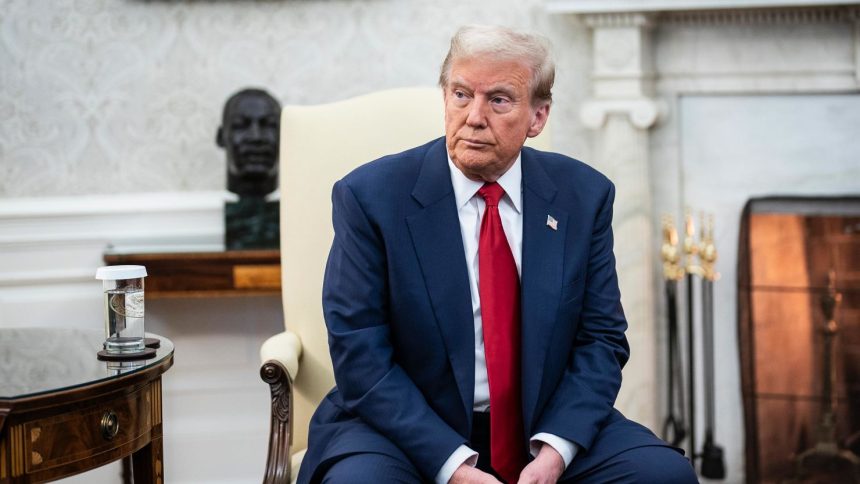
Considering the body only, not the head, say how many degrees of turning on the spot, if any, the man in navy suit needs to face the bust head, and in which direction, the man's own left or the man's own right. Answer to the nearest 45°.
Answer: approximately 135° to the man's own right

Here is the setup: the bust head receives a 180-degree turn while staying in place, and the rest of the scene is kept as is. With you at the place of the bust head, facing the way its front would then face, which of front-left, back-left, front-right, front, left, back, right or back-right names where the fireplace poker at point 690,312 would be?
right

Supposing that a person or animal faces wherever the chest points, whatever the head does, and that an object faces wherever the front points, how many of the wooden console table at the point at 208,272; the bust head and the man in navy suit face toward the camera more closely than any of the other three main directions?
3

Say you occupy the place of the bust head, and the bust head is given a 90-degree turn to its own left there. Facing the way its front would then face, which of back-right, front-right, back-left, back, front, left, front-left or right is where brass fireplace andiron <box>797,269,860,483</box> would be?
front

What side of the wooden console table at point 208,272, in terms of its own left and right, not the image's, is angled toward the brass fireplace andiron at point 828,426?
left

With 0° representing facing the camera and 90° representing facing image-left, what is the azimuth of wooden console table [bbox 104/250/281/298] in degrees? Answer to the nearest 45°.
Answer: approximately 0°

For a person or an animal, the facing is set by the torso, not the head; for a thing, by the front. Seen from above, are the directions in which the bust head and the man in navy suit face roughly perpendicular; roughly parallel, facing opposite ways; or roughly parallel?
roughly parallel

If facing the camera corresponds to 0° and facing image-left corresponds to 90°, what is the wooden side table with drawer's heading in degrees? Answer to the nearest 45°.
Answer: approximately 315°

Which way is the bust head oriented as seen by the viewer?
toward the camera

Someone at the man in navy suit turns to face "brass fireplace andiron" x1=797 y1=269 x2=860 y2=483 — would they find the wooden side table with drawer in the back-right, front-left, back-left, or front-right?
back-left

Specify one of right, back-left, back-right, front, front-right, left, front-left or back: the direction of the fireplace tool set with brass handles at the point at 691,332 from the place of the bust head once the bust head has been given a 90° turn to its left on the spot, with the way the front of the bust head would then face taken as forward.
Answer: front

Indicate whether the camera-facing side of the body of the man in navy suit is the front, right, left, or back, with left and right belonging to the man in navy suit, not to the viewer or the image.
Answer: front
